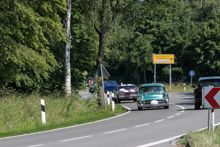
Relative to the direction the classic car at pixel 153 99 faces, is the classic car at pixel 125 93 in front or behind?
behind

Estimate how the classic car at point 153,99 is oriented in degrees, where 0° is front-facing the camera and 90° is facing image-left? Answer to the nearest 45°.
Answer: approximately 0°
